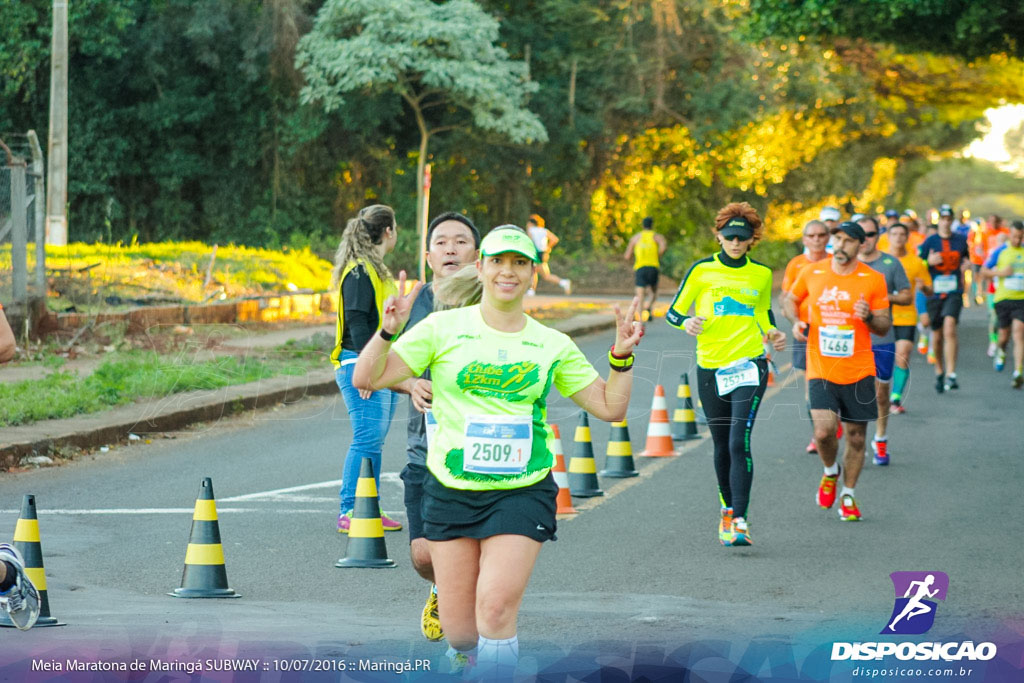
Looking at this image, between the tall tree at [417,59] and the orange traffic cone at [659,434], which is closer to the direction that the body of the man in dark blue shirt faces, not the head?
the orange traffic cone

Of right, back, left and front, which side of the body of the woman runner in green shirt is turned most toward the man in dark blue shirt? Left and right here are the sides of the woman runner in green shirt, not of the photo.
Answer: back

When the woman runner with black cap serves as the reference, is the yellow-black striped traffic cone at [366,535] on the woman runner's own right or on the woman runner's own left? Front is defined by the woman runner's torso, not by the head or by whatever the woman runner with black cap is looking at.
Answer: on the woman runner's own right

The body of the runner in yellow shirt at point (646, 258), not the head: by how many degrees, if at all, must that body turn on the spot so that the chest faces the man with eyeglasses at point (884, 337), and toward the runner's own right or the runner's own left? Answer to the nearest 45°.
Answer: approximately 180°

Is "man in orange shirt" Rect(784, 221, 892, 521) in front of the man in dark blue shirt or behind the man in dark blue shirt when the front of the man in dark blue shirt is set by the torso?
in front

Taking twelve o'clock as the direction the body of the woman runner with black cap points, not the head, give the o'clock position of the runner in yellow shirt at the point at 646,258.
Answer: The runner in yellow shirt is roughly at 6 o'clock from the woman runner with black cap.

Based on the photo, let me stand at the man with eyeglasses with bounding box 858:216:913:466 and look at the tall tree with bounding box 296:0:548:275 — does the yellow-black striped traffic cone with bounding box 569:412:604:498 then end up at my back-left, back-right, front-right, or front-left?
back-left

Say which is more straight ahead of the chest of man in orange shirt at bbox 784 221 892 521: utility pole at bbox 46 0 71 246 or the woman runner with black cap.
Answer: the woman runner with black cap

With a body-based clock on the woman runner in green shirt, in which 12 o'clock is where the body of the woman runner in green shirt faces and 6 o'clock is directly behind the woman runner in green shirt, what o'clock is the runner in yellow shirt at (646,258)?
The runner in yellow shirt is roughly at 6 o'clock from the woman runner in green shirt.

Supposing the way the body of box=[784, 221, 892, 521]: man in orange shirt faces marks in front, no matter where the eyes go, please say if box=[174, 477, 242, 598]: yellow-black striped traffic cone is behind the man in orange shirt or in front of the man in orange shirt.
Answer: in front
